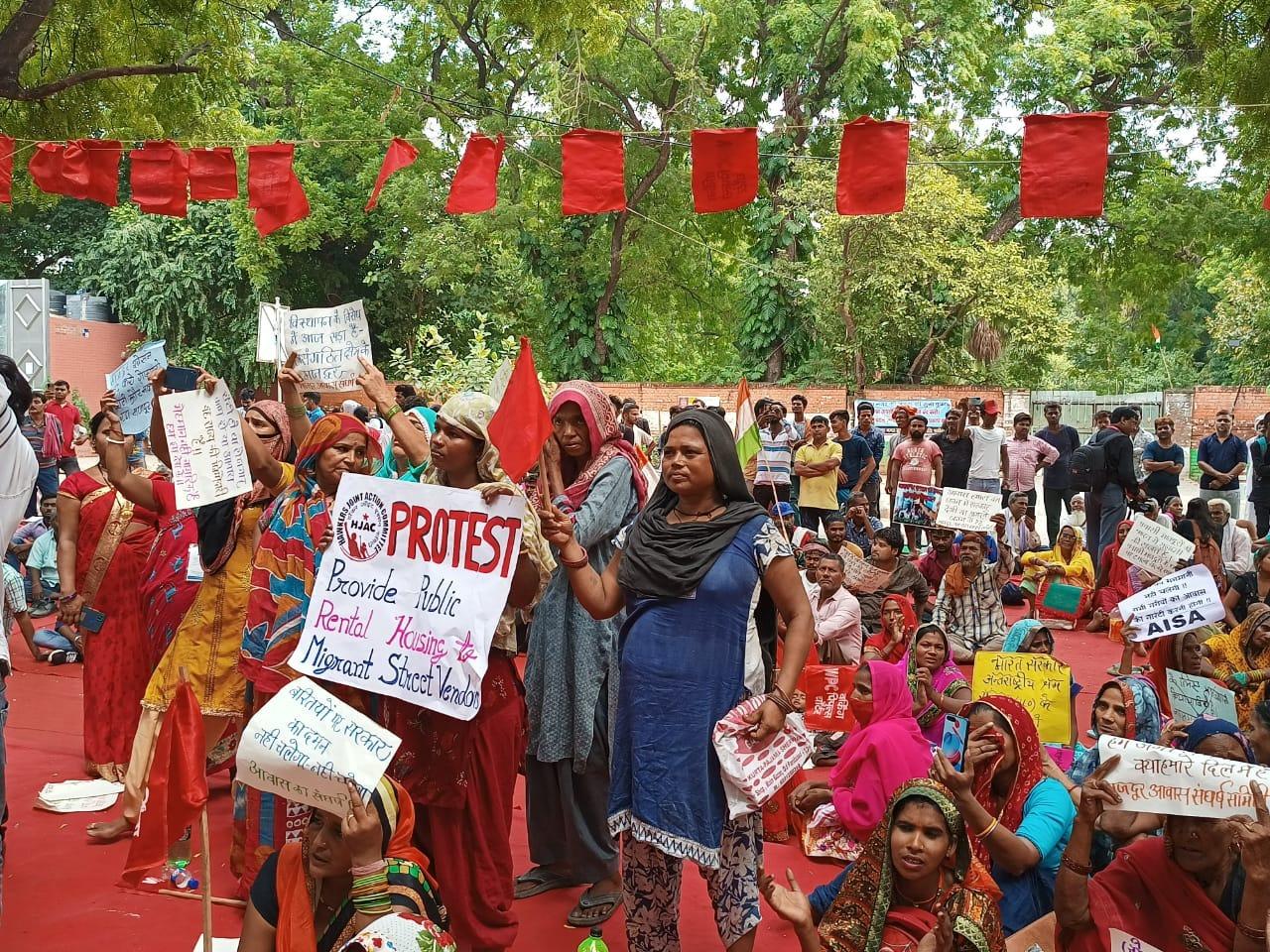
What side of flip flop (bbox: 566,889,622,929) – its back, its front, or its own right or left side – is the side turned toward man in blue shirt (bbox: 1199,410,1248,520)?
back

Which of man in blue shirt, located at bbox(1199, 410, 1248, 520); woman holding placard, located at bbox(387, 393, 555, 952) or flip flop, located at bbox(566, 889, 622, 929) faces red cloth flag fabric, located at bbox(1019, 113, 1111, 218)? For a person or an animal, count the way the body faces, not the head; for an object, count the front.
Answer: the man in blue shirt

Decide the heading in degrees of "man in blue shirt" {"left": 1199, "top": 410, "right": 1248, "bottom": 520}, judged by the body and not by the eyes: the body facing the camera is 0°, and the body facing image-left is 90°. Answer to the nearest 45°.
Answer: approximately 0°

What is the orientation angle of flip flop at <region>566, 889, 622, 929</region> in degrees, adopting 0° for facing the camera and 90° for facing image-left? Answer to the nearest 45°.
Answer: approximately 45°

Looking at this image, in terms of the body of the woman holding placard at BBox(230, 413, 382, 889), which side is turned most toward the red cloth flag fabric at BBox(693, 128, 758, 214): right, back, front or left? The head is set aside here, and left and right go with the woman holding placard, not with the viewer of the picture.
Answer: left

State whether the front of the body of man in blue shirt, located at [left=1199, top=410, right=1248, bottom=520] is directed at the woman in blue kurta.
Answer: yes

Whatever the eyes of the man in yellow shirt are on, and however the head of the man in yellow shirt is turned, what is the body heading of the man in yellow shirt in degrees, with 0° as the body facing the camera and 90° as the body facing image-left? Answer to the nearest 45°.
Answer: approximately 0°

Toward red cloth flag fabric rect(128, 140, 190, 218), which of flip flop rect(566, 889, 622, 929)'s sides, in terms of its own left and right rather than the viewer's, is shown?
right

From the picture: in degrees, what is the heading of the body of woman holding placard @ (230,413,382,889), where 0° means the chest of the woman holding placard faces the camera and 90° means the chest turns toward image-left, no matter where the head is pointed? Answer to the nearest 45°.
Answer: approximately 315°

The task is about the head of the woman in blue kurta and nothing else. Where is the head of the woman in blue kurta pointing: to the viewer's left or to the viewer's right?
to the viewer's left

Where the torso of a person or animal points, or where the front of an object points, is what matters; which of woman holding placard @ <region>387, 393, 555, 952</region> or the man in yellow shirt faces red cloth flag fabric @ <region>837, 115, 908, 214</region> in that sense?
the man in yellow shirt

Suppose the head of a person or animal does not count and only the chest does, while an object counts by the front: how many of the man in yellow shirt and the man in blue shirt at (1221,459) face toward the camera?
2
